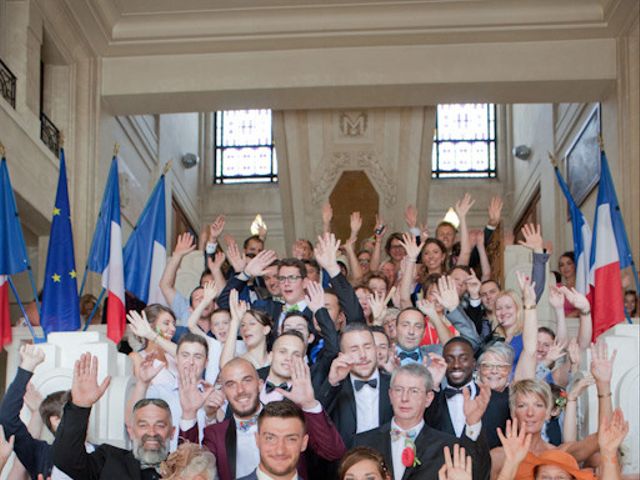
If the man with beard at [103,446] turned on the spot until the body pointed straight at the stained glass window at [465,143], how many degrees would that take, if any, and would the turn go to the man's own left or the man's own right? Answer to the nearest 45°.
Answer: approximately 135° to the man's own left

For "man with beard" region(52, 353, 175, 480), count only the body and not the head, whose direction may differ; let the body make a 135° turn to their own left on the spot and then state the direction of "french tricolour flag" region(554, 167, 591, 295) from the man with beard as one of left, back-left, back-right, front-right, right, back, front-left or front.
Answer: front

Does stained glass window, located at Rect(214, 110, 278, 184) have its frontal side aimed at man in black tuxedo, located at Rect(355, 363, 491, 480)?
yes

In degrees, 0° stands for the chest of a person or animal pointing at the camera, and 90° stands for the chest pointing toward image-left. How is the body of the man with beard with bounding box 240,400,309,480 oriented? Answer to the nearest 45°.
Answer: approximately 0°

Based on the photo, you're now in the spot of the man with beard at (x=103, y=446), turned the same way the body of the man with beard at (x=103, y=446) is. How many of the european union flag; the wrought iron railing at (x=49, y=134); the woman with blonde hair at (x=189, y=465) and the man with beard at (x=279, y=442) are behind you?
2

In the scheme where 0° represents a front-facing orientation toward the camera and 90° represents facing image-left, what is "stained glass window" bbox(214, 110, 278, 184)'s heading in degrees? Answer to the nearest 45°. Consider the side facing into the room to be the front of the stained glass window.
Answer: approximately 0°
